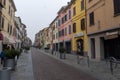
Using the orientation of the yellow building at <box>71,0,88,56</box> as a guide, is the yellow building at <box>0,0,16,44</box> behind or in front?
in front
